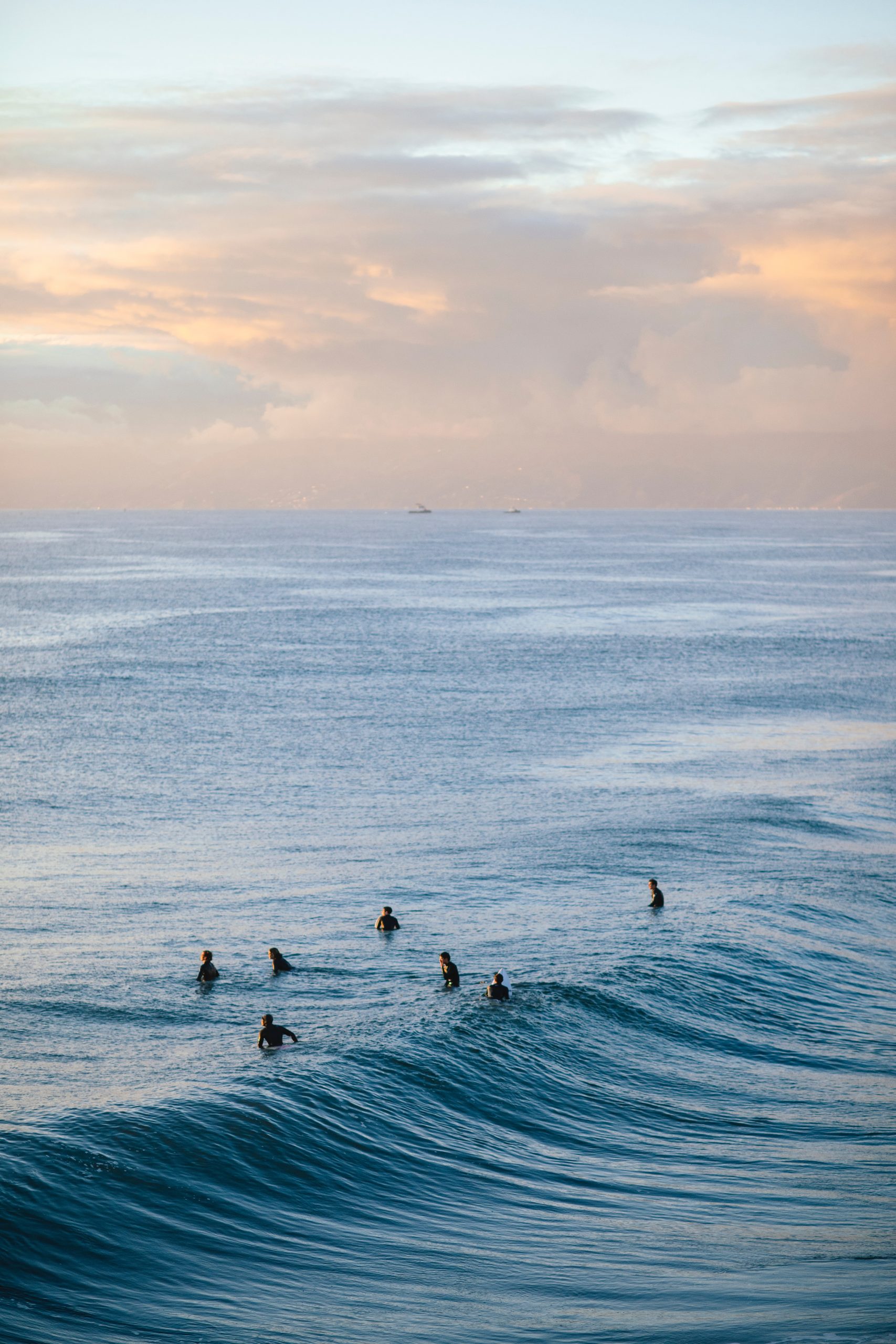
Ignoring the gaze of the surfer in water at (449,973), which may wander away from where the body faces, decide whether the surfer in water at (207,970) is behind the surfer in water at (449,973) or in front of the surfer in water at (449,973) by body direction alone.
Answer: in front

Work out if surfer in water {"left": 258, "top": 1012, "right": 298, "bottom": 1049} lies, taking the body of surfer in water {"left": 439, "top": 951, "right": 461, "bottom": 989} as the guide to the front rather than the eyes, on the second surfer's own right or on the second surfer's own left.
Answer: on the second surfer's own left

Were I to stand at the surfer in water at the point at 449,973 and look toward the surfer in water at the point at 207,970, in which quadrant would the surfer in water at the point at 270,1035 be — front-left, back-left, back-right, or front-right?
front-left

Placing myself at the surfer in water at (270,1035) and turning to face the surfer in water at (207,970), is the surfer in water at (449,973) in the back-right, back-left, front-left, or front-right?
front-right

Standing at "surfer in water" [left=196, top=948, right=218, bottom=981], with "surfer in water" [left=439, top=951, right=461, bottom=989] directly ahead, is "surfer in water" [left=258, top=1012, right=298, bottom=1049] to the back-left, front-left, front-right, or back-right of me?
front-right
